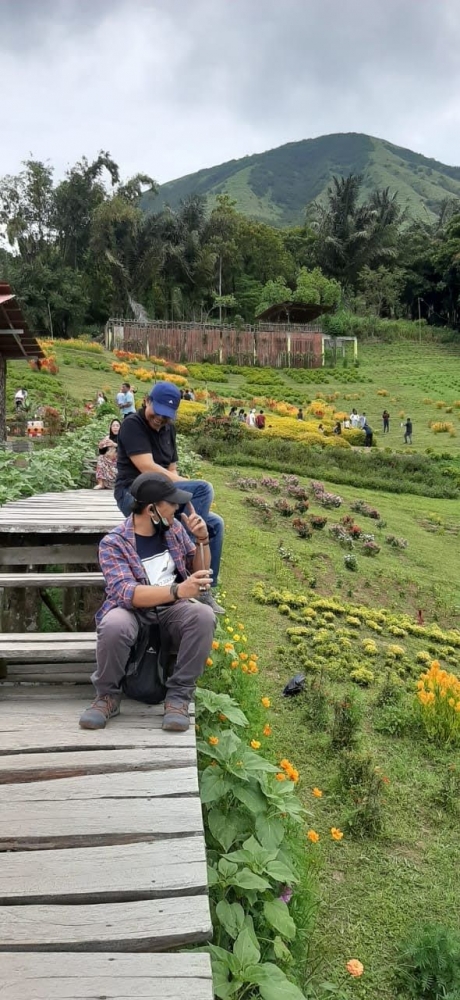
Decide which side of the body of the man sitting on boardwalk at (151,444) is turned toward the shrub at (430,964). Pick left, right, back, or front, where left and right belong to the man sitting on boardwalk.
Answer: front

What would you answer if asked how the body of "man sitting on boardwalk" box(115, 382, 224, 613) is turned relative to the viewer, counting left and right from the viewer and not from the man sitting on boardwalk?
facing the viewer and to the right of the viewer

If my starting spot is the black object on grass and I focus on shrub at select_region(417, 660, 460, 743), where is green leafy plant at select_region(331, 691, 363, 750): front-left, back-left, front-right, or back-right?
front-right

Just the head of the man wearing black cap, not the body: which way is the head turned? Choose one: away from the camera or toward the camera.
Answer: toward the camera

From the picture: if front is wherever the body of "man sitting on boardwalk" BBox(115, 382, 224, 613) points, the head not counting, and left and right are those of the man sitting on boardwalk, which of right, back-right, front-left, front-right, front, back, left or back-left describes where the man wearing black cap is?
front-right

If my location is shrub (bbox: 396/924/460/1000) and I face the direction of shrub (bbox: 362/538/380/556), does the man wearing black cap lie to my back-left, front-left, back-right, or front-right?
front-left

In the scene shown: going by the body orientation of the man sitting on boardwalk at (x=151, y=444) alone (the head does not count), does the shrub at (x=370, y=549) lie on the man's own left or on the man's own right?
on the man's own left
